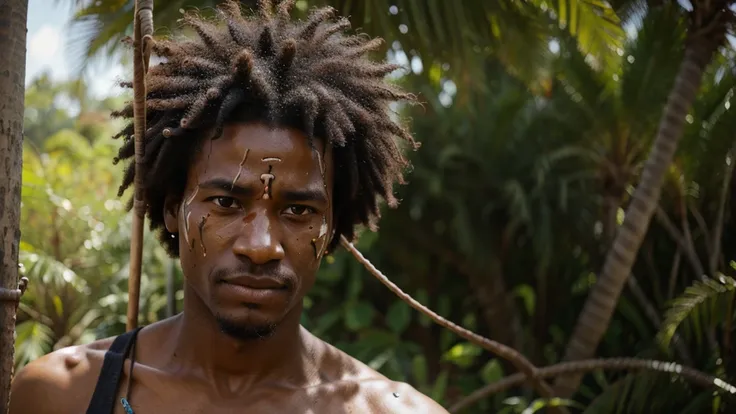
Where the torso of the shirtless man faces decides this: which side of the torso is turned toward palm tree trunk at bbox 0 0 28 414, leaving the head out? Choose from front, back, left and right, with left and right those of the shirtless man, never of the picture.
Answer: right

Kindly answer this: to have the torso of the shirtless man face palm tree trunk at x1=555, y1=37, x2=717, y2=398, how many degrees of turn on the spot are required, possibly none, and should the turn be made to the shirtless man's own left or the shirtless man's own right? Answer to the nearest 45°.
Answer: approximately 135° to the shirtless man's own left

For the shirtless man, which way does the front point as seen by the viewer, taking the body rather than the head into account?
toward the camera

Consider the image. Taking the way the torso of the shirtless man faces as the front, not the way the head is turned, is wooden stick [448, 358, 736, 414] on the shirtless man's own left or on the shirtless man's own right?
on the shirtless man's own left

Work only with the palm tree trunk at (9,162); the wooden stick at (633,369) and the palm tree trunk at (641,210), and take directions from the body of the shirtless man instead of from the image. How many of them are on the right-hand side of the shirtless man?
1

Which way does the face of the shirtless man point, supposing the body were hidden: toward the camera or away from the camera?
toward the camera
